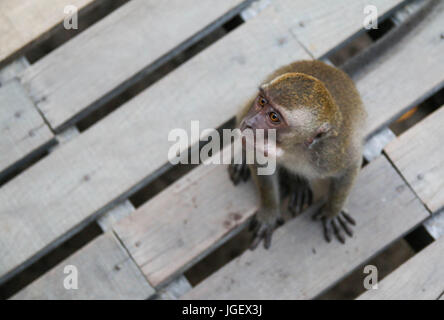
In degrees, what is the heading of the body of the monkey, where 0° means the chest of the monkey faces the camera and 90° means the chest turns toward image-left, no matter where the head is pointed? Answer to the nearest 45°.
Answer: approximately 45°

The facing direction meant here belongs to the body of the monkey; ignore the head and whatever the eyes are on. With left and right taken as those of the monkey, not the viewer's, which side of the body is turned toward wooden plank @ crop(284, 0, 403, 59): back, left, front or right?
back

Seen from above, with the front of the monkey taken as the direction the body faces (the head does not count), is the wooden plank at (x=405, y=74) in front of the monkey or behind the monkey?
behind
